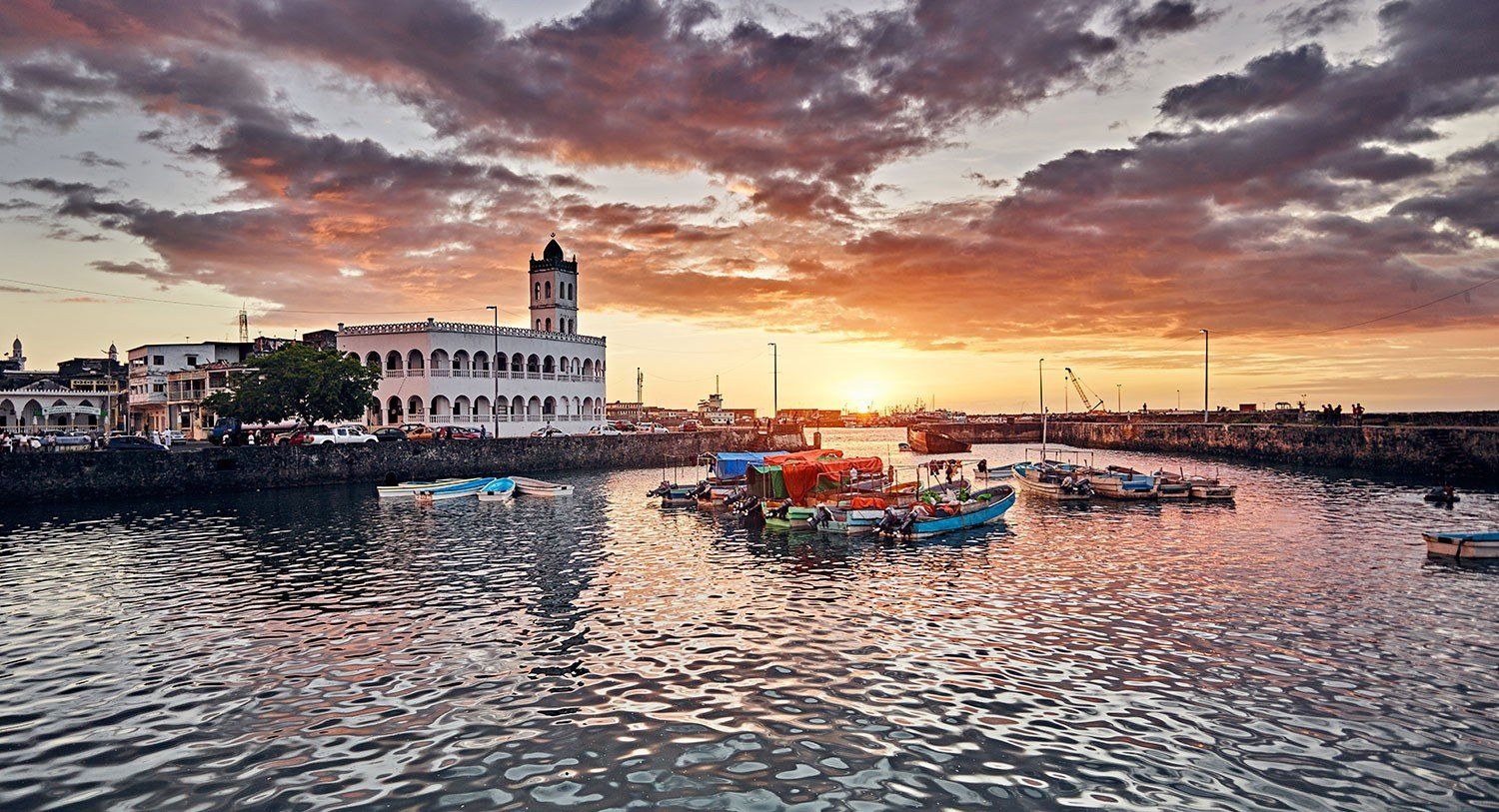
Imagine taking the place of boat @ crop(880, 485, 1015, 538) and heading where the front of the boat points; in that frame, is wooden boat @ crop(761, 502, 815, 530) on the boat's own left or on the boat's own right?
on the boat's own left

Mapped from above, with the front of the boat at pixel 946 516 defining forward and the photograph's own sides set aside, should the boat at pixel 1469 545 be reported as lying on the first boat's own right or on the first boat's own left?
on the first boat's own right

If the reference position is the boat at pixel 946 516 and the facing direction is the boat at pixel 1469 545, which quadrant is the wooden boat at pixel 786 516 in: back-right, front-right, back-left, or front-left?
back-right

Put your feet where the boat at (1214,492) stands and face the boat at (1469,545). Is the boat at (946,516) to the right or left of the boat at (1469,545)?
right

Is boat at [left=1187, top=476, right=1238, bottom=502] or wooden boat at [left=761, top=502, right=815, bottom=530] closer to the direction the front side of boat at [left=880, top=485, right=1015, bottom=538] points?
the boat

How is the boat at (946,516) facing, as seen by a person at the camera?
facing away from the viewer and to the right of the viewer

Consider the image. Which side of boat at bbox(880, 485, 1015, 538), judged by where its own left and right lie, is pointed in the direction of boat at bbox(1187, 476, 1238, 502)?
front
